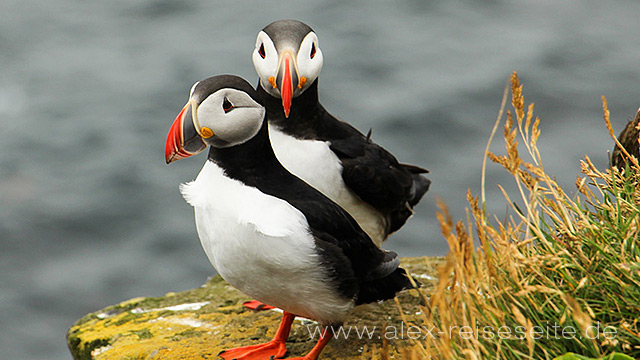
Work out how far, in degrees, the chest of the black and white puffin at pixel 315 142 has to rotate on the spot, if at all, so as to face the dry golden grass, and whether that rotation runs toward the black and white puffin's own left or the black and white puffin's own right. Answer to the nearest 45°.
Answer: approximately 90° to the black and white puffin's own left

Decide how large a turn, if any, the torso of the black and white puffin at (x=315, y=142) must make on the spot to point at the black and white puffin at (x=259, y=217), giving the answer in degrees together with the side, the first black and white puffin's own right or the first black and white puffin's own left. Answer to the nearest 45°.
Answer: approximately 45° to the first black and white puffin's own left

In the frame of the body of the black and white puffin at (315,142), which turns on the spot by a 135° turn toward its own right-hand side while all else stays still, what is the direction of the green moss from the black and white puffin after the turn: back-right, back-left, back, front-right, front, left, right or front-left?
left

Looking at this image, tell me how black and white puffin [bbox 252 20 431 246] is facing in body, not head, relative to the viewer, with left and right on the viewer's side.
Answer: facing the viewer and to the left of the viewer
